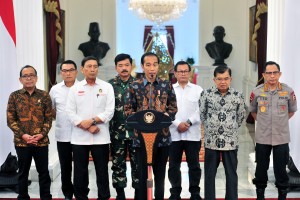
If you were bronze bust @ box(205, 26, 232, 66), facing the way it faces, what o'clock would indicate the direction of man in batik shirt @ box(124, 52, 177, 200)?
The man in batik shirt is roughly at 12 o'clock from the bronze bust.

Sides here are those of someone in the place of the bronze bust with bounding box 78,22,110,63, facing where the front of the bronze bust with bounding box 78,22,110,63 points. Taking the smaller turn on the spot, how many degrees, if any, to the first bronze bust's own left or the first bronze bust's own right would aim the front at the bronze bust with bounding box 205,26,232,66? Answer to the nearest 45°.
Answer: approximately 90° to the first bronze bust's own left

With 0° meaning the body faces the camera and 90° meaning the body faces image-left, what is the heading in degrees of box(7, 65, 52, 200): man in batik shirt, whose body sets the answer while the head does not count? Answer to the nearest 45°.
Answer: approximately 0°

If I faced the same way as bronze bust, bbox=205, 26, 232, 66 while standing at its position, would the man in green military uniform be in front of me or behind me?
in front

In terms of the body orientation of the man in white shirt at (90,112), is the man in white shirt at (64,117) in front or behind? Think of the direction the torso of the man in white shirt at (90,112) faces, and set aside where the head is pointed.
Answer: behind

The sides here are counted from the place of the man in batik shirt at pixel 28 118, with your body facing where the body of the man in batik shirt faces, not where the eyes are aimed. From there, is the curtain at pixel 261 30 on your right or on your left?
on your left

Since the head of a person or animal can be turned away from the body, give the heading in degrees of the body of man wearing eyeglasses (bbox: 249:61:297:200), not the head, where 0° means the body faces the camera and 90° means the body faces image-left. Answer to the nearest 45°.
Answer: approximately 0°
